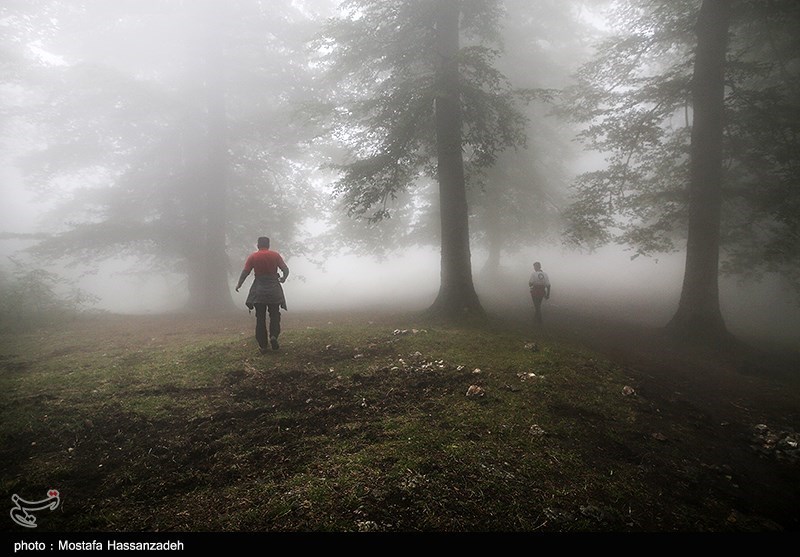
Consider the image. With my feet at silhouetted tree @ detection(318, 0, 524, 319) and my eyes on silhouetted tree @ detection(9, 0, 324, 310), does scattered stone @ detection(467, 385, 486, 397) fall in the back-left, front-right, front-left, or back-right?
back-left

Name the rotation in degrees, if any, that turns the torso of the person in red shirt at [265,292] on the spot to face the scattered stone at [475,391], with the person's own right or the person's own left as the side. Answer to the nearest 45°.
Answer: approximately 135° to the person's own right

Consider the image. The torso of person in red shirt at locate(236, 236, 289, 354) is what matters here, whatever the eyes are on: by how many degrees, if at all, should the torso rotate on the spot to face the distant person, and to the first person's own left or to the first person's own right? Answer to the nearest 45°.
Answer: approximately 90° to the first person's own right

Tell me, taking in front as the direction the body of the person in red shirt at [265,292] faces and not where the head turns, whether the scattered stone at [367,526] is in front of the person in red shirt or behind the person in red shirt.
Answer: behind

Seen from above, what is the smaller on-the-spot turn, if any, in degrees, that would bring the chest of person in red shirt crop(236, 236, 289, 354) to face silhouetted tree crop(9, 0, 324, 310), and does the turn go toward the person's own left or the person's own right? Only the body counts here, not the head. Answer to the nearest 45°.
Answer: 0° — they already face it

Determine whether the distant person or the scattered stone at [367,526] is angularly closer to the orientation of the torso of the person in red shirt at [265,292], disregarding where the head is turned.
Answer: the distant person

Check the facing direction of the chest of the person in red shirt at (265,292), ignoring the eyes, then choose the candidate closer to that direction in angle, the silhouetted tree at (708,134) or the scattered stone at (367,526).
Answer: the silhouetted tree

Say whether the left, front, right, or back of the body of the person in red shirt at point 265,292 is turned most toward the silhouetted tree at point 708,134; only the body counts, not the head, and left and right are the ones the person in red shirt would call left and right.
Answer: right

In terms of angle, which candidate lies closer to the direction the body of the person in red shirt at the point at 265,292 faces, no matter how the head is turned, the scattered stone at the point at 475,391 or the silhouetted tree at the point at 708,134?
the silhouetted tree

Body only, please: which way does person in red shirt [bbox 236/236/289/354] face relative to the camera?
away from the camera

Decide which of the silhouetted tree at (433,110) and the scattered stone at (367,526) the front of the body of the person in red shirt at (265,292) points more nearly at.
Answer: the silhouetted tree
